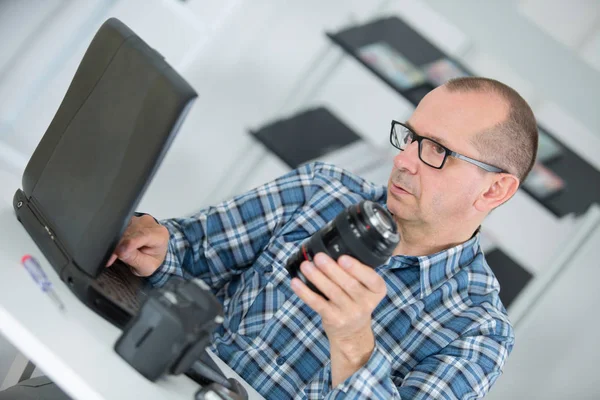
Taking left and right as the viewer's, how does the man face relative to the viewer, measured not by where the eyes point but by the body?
facing the viewer and to the left of the viewer

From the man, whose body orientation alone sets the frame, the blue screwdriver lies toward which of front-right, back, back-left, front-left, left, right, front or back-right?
front

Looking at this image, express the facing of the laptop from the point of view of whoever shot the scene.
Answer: facing away from the viewer and to the right of the viewer

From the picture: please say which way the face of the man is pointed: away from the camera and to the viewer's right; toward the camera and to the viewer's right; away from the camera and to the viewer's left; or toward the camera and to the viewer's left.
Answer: toward the camera and to the viewer's left

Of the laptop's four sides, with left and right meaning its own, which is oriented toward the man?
front

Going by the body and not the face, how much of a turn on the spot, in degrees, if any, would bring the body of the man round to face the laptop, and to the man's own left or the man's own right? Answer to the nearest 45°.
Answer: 0° — they already face it

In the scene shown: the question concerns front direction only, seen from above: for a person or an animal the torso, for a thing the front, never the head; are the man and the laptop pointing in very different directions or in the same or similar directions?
very different directions
